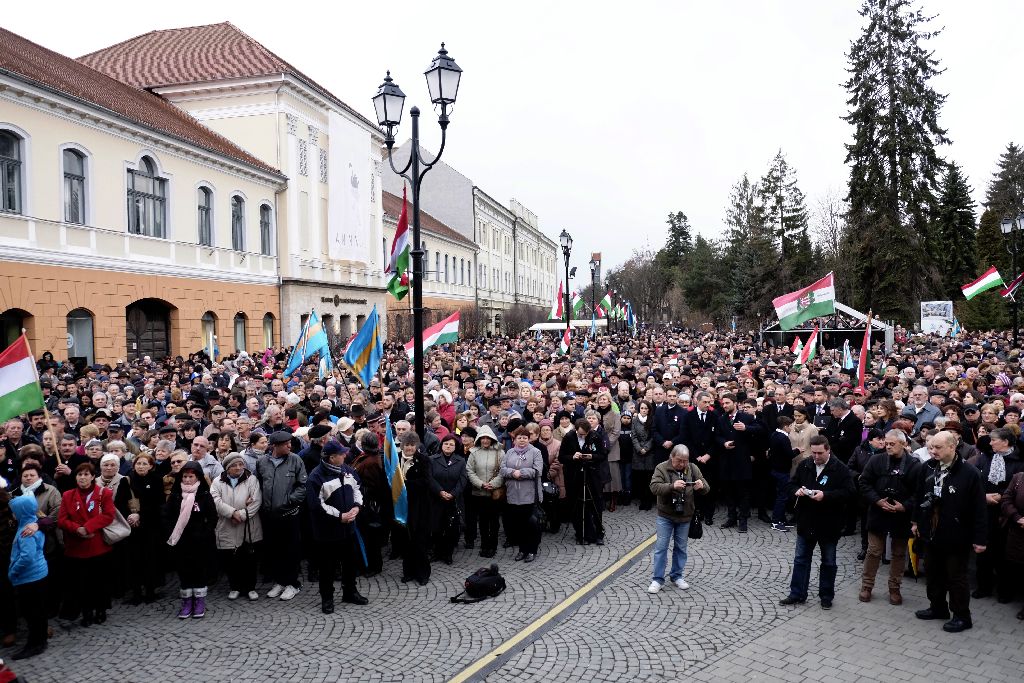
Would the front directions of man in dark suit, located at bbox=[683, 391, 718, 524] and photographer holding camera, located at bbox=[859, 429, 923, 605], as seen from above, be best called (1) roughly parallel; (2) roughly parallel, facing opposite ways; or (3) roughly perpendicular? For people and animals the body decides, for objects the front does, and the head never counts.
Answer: roughly parallel

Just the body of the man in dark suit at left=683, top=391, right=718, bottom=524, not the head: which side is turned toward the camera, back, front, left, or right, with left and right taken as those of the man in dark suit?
front

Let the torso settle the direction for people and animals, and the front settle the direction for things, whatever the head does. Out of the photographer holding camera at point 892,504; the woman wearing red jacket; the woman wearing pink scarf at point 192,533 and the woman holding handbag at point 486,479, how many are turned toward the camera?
4

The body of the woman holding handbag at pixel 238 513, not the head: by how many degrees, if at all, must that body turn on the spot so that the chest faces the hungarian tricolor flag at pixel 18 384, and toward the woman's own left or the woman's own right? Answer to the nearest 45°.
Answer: approximately 135° to the woman's own right

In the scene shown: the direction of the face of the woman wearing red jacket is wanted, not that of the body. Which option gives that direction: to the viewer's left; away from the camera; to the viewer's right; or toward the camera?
toward the camera

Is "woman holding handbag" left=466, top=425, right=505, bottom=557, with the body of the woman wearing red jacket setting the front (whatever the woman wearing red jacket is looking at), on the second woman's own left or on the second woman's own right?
on the second woman's own left

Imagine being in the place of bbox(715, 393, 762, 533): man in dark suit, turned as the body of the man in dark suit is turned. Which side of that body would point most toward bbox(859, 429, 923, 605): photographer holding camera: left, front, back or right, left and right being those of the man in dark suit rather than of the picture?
left

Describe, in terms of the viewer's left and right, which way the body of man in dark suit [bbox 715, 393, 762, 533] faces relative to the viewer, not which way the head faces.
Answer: facing the viewer and to the left of the viewer

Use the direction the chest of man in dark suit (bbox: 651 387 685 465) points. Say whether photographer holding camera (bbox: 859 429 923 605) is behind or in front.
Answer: in front

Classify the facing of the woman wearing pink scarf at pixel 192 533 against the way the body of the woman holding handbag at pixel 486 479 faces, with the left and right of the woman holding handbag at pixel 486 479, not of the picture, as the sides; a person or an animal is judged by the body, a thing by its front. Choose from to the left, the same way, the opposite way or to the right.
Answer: the same way

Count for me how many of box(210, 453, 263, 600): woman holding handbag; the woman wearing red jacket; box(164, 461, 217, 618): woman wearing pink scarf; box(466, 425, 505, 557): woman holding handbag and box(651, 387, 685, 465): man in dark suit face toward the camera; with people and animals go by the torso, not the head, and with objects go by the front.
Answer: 5

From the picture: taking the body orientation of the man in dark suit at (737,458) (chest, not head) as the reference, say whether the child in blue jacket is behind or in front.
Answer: in front

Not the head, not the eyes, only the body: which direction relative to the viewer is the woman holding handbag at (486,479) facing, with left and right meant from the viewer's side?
facing the viewer

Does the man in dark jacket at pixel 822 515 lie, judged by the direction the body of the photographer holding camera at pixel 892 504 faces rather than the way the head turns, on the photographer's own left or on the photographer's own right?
on the photographer's own right
